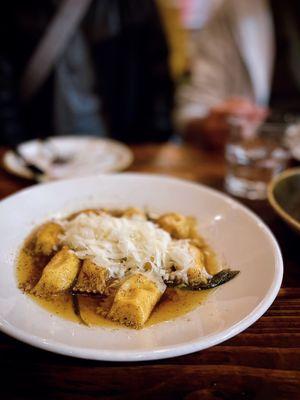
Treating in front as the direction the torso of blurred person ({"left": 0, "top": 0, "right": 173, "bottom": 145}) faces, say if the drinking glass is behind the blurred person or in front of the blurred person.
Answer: in front

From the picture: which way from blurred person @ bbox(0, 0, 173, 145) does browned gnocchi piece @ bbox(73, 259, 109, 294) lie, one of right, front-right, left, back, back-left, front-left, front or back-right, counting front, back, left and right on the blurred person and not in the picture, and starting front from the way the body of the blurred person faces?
front

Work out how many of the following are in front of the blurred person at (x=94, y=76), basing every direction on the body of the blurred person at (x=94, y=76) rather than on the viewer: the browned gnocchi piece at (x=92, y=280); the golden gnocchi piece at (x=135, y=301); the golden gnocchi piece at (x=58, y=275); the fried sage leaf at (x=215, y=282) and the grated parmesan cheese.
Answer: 5

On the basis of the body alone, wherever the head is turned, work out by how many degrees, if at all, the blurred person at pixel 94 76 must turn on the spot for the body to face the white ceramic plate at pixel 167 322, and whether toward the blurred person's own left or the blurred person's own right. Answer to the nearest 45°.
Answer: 0° — they already face it

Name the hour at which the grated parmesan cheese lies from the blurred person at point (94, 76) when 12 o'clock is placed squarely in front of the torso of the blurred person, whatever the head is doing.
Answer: The grated parmesan cheese is roughly at 12 o'clock from the blurred person.

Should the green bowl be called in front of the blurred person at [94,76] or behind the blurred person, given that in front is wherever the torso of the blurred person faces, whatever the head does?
in front

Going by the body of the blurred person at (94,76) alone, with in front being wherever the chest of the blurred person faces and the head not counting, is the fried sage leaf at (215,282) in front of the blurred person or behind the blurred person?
in front

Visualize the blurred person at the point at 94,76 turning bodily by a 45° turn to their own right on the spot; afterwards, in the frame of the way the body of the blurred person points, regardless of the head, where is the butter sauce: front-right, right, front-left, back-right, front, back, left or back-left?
front-left

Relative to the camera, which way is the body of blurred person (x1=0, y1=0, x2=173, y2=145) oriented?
toward the camera
